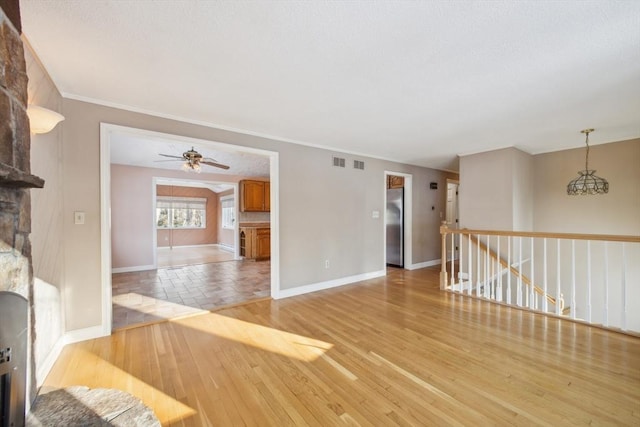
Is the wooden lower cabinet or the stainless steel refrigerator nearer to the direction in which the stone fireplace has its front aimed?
the stainless steel refrigerator

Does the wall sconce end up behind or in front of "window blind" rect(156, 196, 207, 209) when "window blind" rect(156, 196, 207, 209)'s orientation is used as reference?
in front

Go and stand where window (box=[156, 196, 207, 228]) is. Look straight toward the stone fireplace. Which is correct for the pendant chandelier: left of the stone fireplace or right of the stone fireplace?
left

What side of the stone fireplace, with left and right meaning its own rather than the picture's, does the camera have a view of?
right

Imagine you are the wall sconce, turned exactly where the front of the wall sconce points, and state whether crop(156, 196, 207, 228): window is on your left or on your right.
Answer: on your left

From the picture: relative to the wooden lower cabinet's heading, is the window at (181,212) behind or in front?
behind

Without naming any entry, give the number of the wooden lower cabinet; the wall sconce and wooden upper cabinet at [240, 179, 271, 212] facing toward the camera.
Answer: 2

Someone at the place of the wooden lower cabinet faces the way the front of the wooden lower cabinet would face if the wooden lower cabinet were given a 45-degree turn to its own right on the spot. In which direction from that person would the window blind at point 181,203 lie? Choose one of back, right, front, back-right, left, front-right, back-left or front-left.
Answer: right

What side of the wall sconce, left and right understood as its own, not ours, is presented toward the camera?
right

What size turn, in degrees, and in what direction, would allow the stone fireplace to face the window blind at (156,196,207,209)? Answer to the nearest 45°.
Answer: approximately 45° to its left
